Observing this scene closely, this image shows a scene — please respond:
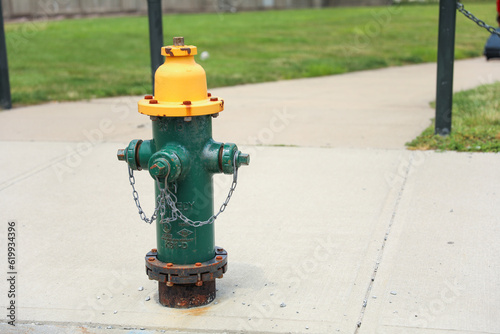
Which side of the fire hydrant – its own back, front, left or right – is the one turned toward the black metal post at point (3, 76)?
back

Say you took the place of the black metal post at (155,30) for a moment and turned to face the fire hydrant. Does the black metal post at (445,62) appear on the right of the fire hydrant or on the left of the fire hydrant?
left

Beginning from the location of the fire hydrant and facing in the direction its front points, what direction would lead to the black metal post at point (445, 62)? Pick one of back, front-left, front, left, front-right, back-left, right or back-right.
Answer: back-left

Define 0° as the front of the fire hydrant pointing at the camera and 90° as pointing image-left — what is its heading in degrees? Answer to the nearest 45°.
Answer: approximately 0°

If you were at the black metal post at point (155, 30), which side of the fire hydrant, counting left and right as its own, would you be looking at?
back
